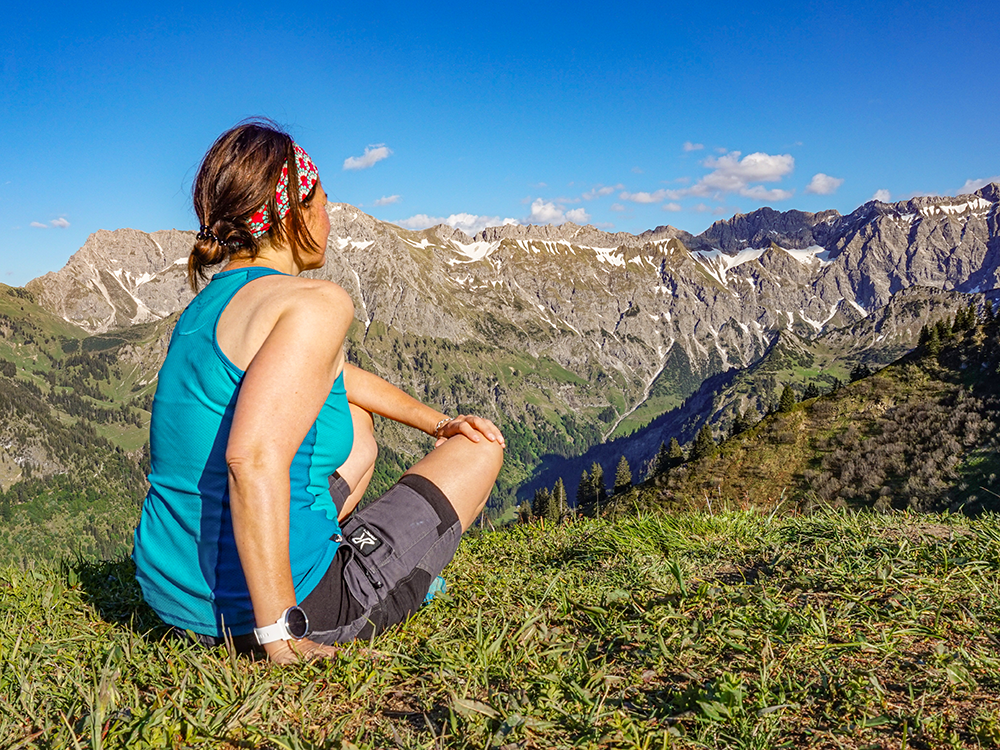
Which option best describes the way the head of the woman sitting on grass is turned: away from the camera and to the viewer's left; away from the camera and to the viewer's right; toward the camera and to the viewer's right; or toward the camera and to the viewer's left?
away from the camera and to the viewer's right

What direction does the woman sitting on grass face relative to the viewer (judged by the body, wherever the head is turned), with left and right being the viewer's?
facing away from the viewer and to the right of the viewer
